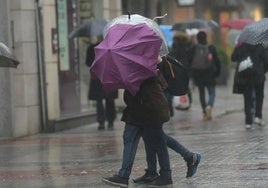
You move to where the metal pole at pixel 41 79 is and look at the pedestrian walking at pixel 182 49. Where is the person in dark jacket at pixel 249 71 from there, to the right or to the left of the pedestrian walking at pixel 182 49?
right

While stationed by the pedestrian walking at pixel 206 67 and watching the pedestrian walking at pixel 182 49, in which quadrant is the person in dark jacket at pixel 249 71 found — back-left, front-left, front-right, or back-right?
back-left

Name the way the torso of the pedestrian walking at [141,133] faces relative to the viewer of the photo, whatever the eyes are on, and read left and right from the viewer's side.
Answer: facing to the left of the viewer

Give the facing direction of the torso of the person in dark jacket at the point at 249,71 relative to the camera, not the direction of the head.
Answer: toward the camera

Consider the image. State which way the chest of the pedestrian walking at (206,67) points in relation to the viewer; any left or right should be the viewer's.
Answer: facing away from the viewer

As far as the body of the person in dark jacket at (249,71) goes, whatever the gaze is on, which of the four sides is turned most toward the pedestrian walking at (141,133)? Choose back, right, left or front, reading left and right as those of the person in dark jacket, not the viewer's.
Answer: front

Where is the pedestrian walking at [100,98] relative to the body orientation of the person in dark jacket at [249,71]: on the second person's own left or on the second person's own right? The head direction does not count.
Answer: on the second person's own right
